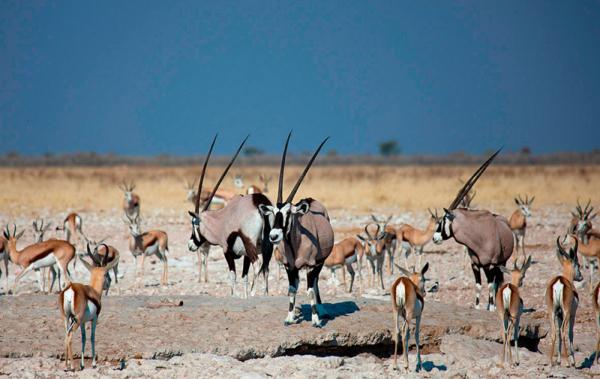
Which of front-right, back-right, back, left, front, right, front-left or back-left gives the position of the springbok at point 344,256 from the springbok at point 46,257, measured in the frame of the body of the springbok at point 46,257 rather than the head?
back

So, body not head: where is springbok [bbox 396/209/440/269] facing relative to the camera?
to the viewer's right

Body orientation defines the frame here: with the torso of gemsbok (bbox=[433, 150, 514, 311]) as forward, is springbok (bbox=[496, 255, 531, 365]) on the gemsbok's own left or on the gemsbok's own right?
on the gemsbok's own left

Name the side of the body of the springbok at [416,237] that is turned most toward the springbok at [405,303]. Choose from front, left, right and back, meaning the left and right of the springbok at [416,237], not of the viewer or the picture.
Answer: right

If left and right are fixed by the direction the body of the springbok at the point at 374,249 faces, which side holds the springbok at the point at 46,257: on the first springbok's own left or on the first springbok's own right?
on the first springbok's own right

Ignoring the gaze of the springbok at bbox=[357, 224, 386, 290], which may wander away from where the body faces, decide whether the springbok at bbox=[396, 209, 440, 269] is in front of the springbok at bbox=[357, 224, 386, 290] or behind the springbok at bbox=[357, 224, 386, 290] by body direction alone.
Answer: behind

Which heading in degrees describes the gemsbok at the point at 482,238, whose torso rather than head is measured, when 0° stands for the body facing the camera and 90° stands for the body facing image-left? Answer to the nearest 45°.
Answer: approximately 45°

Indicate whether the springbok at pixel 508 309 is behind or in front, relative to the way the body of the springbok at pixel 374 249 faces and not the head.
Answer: in front
